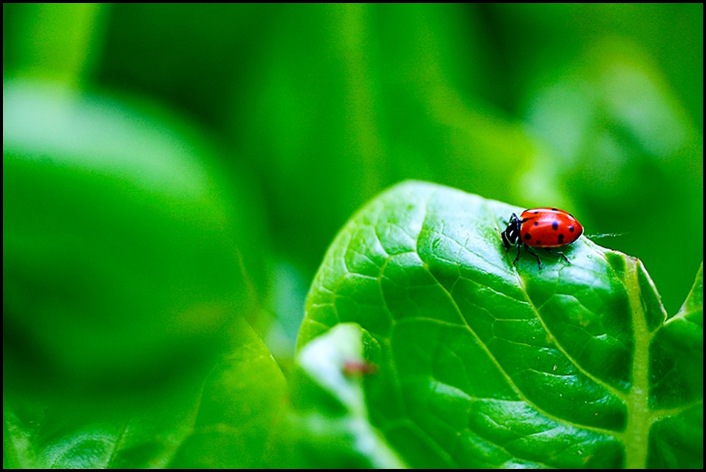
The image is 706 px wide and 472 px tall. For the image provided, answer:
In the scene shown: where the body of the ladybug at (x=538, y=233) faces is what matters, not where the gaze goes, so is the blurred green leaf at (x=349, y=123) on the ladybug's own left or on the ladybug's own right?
on the ladybug's own right

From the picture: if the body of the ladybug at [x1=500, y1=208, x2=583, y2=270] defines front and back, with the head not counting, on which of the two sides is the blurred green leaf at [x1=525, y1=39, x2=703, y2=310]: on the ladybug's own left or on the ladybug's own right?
on the ladybug's own right

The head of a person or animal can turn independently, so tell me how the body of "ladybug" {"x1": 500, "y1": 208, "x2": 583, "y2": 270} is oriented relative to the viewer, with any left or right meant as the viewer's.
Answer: facing to the left of the viewer
